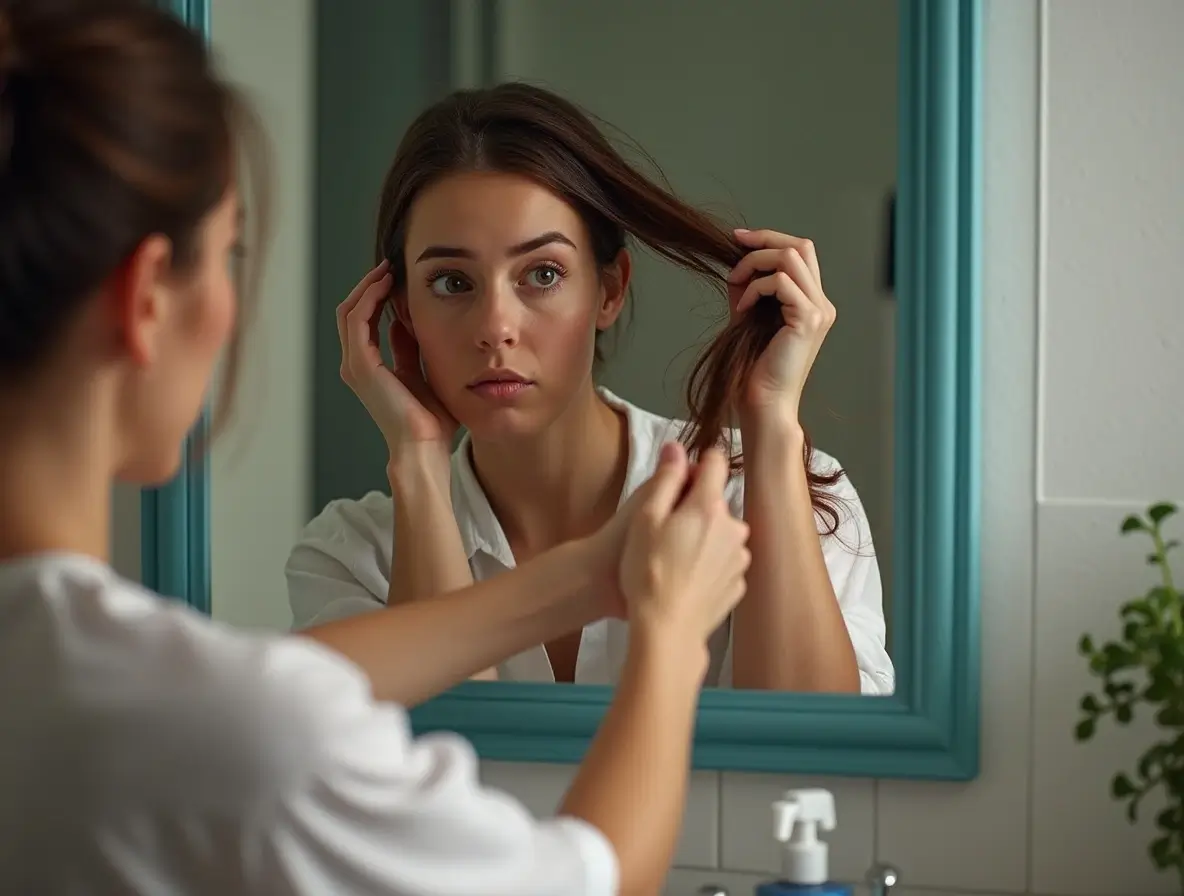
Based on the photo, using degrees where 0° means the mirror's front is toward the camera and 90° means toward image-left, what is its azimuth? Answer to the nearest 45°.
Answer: approximately 0°

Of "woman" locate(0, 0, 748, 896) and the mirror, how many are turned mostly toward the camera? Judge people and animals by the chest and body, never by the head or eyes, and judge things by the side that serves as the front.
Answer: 1

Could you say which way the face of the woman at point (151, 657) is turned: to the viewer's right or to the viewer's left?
to the viewer's right

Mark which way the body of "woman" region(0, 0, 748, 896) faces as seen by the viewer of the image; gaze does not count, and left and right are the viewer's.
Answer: facing away from the viewer and to the right of the viewer
